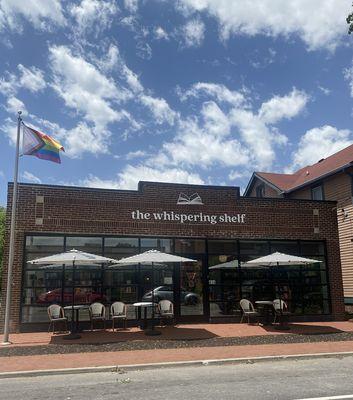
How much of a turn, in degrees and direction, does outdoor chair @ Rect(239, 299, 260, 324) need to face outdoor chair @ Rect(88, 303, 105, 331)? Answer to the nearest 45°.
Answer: approximately 135° to its right

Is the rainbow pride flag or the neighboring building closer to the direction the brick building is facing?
the rainbow pride flag

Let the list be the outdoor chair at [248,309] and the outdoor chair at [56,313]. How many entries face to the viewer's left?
0

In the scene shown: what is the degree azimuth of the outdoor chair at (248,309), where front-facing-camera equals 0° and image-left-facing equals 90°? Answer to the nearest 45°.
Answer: approximately 315°

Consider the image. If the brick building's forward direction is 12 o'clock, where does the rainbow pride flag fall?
The rainbow pride flag is roughly at 2 o'clock from the brick building.

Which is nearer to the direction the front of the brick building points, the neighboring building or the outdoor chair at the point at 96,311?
the outdoor chair

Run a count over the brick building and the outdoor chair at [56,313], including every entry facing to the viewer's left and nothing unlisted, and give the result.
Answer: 0

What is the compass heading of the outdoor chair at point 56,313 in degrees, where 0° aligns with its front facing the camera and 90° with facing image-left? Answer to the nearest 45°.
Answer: approximately 315°

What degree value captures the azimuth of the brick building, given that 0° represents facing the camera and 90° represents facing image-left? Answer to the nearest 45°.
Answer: approximately 0°
